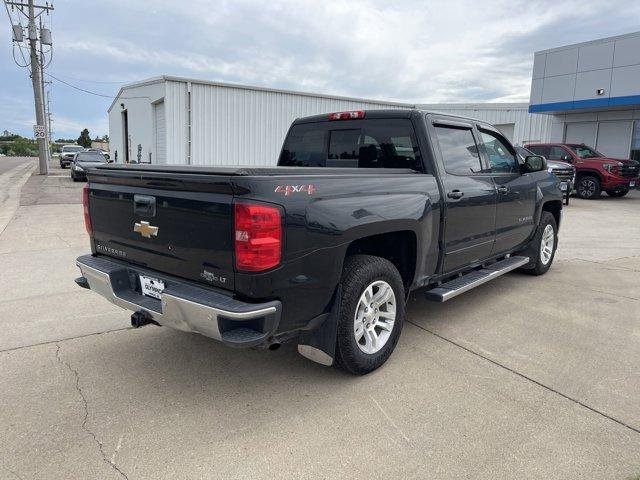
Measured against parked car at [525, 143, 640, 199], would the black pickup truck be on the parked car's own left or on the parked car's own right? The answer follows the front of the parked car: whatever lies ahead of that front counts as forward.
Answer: on the parked car's own right

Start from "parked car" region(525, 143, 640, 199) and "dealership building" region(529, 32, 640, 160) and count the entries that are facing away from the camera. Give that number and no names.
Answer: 0

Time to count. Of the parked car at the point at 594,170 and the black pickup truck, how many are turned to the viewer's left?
0

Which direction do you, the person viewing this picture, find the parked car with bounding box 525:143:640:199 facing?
facing the viewer and to the right of the viewer

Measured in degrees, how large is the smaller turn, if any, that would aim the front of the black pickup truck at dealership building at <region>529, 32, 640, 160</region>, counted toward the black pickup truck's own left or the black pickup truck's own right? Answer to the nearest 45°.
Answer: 0° — it already faces it

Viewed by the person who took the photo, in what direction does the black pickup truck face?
facing away from the viewer and to the right of the viewer

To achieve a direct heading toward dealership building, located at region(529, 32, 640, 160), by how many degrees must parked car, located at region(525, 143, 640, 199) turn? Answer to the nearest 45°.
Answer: approximately 135° to its left

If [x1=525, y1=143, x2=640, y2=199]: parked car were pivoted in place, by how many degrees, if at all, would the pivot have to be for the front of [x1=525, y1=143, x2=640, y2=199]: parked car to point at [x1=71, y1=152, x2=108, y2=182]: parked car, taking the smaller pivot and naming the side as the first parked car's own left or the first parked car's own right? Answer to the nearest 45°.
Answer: approximately 135° to the first parked car's own right

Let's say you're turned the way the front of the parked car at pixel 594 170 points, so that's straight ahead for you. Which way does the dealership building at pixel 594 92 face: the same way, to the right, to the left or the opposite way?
to the right

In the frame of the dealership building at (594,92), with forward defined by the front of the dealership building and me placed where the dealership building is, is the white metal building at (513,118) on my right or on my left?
on my right

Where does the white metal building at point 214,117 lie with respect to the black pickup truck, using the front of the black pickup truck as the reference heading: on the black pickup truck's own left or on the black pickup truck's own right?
on the black pickup truck's own left

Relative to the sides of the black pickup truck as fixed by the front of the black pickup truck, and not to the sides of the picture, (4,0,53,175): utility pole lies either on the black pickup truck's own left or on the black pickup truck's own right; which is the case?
on the black pickup truck's own left

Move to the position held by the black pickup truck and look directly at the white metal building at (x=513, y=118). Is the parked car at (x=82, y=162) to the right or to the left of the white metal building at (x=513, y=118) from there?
left

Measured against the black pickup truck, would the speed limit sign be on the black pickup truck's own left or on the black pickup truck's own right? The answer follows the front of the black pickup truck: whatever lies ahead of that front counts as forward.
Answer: on the black pickup truck's own left
